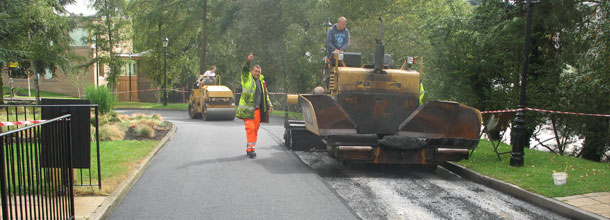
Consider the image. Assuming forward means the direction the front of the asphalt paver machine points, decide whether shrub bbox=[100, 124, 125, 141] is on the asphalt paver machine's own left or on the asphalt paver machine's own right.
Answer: on the asphalt paver machine's own right

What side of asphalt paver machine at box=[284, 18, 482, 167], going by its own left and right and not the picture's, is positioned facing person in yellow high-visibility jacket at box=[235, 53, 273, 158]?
right

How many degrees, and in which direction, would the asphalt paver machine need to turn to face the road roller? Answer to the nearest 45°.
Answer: approximately 135° to its right

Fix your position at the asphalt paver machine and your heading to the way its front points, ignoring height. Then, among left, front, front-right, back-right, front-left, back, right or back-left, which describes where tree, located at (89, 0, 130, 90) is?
back-right

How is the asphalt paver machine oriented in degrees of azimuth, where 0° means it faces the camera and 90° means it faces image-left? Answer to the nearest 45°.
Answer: approximately 0°

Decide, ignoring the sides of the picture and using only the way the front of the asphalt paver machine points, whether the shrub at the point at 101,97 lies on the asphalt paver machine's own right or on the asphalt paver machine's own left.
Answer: on the asphalt paver machine's own right

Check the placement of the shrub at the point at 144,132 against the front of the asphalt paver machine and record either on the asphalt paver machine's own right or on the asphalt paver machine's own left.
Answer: on the asphalt paver machine's own right

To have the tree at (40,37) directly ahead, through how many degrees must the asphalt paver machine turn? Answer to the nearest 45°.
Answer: approximately 135° to its right
